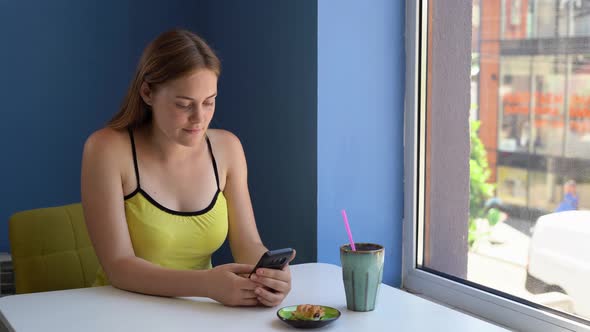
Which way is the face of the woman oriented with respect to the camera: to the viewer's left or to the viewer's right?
to the viewer's right

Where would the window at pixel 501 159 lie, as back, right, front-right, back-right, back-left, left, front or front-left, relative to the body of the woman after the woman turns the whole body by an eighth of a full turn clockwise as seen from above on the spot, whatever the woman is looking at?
left

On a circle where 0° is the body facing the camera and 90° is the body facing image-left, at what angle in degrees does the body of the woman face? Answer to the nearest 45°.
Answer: approximately 315°

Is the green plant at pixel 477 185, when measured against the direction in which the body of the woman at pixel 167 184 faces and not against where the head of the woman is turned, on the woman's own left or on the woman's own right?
on the woman's own left

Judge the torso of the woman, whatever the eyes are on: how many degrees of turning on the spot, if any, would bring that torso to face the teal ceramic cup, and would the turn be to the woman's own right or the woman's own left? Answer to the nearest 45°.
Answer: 0° — they already face it

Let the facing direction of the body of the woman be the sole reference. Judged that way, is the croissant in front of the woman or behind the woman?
in front
